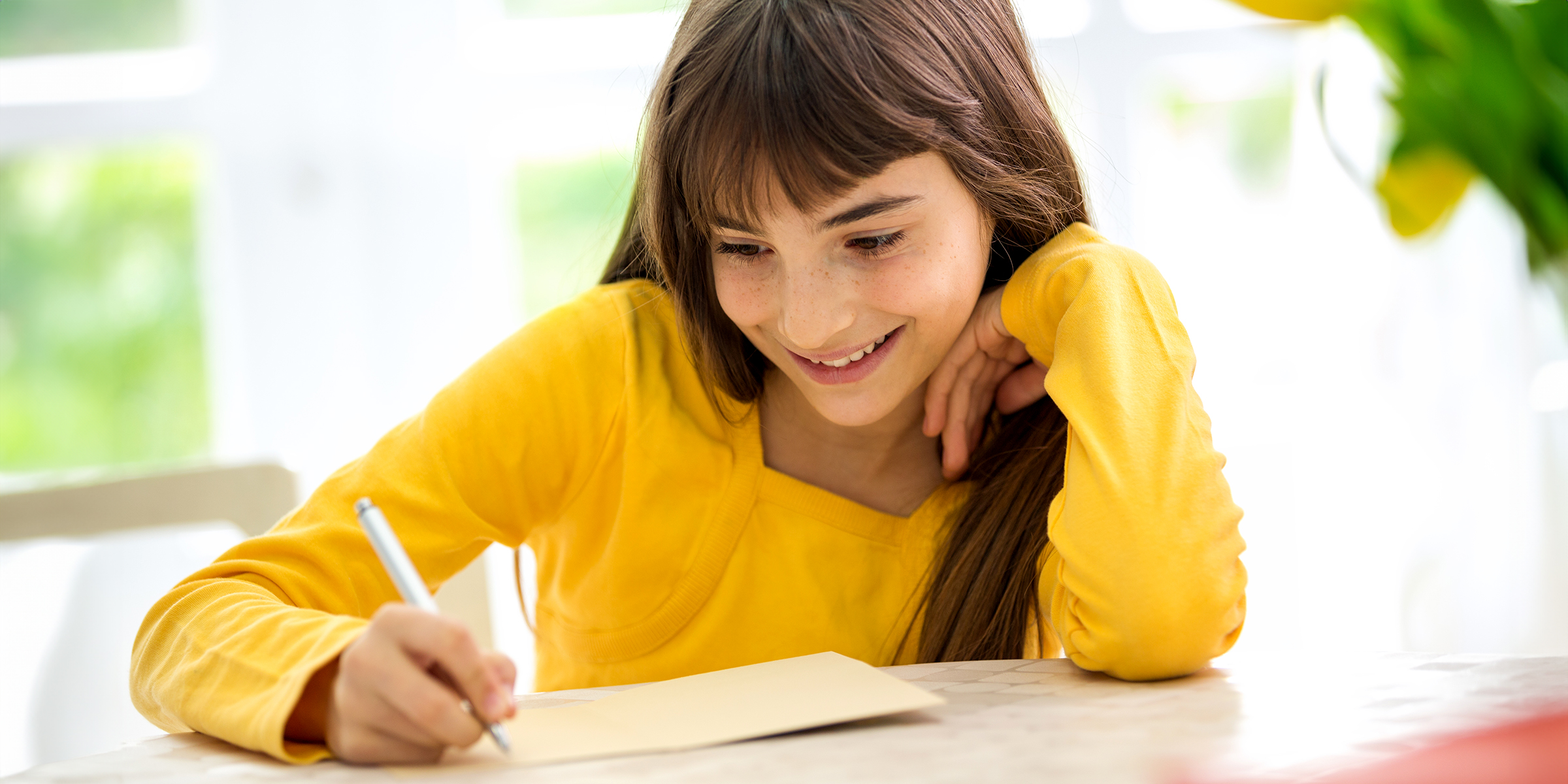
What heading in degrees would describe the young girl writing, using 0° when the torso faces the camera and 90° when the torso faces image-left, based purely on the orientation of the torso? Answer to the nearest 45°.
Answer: approximately 0°
